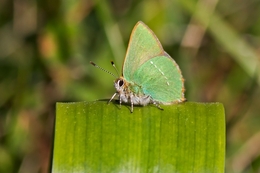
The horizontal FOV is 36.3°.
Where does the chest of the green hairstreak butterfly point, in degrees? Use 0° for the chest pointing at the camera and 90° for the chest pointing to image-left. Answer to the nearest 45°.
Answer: approximately 90°
